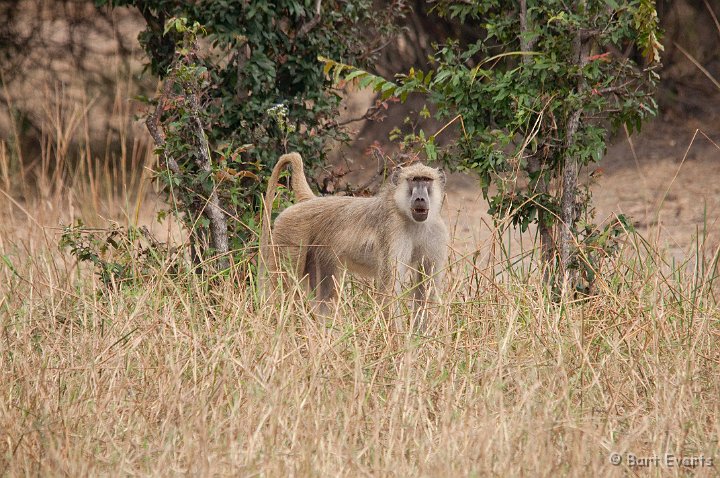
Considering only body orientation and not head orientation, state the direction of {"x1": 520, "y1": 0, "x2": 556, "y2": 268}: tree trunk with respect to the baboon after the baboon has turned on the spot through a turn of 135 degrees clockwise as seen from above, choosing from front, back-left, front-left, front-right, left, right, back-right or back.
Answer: back

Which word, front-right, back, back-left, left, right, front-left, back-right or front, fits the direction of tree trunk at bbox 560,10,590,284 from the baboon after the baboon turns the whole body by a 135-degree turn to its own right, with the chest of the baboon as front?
back

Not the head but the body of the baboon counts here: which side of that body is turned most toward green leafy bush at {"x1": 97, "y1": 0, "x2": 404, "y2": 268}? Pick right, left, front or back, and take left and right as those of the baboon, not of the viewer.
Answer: back

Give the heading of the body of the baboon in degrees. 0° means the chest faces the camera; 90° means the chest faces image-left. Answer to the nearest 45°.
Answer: approximately 315°
